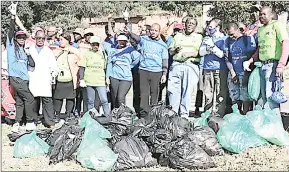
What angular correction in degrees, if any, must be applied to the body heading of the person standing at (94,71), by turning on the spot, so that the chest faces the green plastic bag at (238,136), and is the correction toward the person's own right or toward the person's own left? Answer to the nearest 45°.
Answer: approximately 45° to the person's own left

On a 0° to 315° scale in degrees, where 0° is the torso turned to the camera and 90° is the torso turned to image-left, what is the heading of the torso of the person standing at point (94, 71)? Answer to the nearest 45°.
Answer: approximately 0°

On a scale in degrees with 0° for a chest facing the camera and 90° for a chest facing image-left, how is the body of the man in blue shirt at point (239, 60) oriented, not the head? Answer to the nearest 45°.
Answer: approximately 45°

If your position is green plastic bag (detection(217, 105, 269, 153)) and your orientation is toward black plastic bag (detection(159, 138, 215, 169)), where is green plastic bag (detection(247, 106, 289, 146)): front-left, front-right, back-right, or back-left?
back-left

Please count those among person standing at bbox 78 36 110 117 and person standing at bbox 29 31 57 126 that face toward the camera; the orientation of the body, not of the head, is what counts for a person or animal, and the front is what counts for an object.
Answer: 2

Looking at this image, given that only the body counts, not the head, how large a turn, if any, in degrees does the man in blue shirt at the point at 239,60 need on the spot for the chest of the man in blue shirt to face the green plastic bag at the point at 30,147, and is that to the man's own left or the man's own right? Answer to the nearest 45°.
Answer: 0° — they already face it

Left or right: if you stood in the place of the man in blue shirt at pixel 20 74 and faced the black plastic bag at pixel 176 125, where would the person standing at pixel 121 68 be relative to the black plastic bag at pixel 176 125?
left

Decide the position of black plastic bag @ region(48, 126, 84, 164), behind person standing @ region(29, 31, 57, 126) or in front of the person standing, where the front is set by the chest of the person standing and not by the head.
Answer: in front

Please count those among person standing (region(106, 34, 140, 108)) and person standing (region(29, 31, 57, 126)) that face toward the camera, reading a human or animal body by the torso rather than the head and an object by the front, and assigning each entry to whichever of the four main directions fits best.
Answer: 2

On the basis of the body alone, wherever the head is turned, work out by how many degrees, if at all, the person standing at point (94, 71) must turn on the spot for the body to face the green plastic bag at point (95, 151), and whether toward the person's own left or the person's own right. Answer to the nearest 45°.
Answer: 0° — they already face it

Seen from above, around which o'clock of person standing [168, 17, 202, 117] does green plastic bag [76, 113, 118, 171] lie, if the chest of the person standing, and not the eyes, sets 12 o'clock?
The green plastic bag is roughly at 1 o'clock from the person standing.
